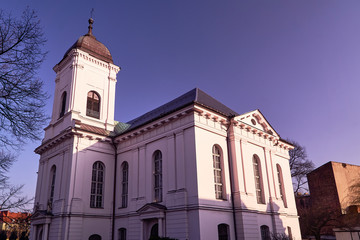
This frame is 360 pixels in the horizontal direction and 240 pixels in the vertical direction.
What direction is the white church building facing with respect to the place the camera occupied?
facing the viewer and to the left of the viewer

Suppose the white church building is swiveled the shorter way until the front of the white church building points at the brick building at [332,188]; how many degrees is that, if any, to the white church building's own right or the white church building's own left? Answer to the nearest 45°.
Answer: approximately 180°

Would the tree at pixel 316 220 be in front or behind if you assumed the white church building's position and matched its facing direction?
behind
